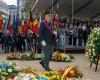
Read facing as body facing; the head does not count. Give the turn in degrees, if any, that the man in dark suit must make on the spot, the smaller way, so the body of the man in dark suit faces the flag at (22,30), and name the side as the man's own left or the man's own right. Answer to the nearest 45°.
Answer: approximately 135° to the man's own left

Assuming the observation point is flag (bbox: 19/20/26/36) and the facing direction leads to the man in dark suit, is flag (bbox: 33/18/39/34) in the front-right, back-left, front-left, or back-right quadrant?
front-left

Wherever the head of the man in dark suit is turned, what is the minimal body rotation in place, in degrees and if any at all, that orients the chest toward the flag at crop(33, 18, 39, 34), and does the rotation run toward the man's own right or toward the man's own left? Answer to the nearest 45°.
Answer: approximately 135° to the man's own left

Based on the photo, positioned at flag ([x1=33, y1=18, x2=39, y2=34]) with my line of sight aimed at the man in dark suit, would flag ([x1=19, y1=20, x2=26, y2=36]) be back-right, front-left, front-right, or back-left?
back-right

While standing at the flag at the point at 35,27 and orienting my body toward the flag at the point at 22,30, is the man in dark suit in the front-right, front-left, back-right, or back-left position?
back-left

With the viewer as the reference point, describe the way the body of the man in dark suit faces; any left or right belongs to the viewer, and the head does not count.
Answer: facing the viewer and to the right of the viewer
